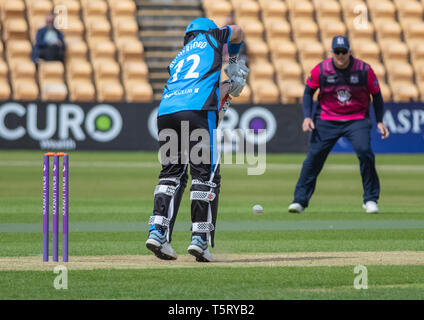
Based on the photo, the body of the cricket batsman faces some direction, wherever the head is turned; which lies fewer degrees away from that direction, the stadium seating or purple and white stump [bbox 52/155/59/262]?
the stadium seating

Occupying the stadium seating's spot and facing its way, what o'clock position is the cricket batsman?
The cricket batsman is roughly at 12 o'clock from the stadium seating.

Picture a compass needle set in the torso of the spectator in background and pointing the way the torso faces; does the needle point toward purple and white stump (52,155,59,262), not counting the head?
yes

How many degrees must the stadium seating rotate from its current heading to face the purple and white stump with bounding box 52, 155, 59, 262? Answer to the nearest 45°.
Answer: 0° — it already faces it

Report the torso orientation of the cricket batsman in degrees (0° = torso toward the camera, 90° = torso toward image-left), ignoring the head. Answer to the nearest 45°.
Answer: approximately 225°

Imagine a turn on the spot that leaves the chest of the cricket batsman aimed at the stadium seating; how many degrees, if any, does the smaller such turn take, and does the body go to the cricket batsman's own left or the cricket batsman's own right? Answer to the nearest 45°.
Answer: approximately 45° to the cricket batsman's own left

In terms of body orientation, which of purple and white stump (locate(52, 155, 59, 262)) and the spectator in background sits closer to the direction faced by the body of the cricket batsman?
the spectator in background

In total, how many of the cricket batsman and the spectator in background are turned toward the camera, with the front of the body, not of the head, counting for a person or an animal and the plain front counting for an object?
1

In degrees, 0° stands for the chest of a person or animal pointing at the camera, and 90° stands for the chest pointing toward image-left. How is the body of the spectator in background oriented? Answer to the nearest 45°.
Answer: approximately 0°
